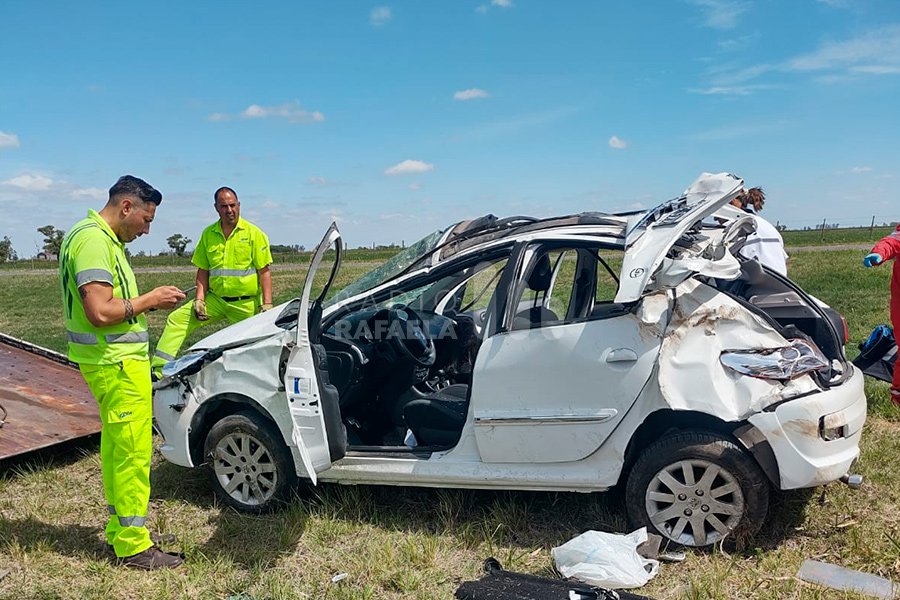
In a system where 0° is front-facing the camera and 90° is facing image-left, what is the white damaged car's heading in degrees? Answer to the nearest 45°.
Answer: approximately 90°

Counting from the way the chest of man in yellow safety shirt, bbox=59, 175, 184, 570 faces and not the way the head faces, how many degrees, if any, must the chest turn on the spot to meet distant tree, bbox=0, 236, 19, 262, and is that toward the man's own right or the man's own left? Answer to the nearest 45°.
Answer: approximately 90° to the man's own left

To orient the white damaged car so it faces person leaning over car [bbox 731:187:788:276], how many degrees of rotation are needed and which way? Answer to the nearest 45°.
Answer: approximately 135° to its right

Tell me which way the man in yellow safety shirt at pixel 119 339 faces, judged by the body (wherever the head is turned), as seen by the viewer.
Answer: to the viewer's right

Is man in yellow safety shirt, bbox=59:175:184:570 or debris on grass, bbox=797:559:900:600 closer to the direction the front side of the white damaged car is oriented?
the man in yellow safety shirt
